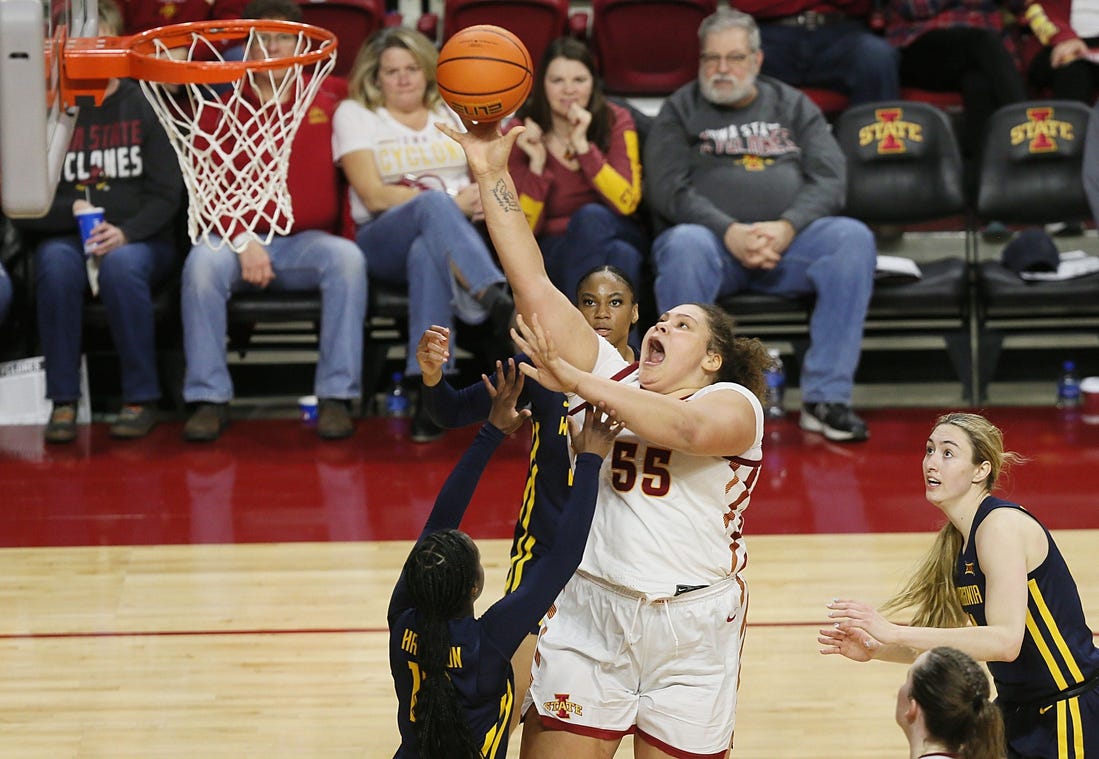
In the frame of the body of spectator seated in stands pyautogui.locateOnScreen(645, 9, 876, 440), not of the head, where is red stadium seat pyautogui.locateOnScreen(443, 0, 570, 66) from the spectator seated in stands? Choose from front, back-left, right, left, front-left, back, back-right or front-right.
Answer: back-right

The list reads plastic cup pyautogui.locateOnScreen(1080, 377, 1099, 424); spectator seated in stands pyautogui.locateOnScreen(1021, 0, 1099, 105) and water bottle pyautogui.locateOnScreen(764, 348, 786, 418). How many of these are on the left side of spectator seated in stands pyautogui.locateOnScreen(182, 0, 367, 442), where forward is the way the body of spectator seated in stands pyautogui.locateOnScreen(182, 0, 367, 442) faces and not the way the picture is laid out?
3

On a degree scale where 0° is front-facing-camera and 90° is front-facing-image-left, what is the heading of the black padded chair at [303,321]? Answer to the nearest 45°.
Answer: approximately 0°

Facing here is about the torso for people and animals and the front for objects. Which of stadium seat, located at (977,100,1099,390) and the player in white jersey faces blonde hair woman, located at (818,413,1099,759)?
the stadium seat

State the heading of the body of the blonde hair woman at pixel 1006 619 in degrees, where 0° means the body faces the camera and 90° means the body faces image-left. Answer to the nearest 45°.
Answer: approximately 90°

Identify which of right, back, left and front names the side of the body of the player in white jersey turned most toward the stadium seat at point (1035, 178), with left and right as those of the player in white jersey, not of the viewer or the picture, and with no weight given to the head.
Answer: back

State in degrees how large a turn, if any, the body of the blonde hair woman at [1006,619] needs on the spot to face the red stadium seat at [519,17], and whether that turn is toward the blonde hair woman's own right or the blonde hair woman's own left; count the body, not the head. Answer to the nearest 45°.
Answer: approximately 45° to the blonde hair woman's own right

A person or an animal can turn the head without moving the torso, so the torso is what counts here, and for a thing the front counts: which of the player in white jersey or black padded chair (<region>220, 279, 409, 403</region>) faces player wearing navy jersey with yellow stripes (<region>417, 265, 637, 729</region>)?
the black padded chair

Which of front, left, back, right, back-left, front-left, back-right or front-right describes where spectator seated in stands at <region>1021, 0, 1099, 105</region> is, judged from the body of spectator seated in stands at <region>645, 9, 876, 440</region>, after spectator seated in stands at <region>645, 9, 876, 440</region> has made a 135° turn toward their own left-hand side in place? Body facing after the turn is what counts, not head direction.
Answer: front
